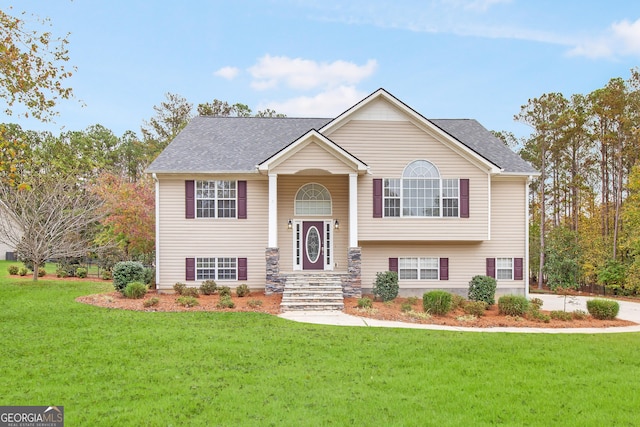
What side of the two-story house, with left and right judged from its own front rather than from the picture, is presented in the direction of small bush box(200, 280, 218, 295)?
right

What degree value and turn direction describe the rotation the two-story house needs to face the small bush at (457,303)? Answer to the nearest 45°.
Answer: approximately 45° to its left

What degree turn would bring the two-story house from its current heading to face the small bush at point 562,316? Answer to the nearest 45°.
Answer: approximately 45° to its left

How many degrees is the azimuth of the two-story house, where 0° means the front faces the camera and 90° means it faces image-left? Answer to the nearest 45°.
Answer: approximately 0°

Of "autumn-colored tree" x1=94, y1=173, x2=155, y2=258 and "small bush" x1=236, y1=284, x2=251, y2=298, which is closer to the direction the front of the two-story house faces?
the small bush

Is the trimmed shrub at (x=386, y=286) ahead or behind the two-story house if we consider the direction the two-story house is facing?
ahead

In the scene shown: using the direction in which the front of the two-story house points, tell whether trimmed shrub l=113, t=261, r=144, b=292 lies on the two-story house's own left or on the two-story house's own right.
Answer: on the two-story house's own right

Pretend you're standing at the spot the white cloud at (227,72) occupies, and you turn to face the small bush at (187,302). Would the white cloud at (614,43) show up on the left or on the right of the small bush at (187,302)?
left

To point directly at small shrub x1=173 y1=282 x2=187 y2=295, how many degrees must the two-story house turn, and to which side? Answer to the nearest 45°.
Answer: approximately 90° to its right
